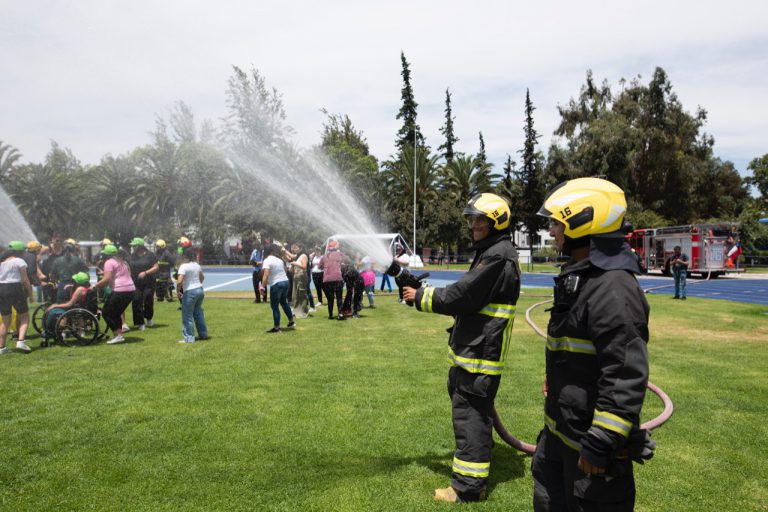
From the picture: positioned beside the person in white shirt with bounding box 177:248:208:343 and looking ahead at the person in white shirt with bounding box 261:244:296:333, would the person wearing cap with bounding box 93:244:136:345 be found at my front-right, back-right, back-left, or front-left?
back-left

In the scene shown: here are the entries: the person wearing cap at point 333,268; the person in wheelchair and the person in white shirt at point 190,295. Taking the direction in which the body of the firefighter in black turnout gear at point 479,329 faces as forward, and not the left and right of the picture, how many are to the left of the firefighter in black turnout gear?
0

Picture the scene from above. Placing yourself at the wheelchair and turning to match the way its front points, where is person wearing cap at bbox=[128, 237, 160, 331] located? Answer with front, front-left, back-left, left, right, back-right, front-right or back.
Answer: back-right

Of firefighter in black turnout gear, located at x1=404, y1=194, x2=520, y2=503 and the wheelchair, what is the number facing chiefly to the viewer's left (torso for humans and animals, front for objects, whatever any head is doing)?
2

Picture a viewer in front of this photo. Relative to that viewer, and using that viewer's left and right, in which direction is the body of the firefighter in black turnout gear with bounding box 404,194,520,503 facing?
facing to the left of the viewer

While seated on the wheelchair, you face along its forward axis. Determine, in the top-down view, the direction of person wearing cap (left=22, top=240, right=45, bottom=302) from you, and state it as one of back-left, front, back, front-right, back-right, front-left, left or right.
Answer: right

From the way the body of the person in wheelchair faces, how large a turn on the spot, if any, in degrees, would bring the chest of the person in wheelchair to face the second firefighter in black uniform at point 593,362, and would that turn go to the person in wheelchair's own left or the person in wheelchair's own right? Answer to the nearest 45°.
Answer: approximately 90° to the person in wheelchair's own left

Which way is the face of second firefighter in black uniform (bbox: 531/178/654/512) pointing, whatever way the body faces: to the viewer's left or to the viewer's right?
to the viewer's left

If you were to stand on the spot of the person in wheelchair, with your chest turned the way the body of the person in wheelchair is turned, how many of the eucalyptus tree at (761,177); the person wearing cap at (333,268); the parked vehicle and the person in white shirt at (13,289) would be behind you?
3

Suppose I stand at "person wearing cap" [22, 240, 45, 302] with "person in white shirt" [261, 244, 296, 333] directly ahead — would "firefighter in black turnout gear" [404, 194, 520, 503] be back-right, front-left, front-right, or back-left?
front-right

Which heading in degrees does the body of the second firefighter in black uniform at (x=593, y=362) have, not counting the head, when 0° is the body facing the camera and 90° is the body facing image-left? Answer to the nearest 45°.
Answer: approximately 90°

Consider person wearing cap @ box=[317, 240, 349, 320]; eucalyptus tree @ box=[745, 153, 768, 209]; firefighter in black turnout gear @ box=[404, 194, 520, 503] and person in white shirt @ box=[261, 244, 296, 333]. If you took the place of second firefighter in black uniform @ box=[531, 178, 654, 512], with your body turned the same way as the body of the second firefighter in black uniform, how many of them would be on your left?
0

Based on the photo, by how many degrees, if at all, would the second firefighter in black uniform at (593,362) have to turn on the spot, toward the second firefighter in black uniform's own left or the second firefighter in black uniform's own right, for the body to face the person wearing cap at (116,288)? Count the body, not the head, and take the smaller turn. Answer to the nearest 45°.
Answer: approximately 45° to the second firefighter in black uniform's own right
